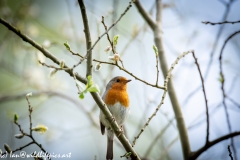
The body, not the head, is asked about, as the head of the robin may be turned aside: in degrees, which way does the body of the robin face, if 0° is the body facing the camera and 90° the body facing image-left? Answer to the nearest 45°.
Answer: approximately 315°
